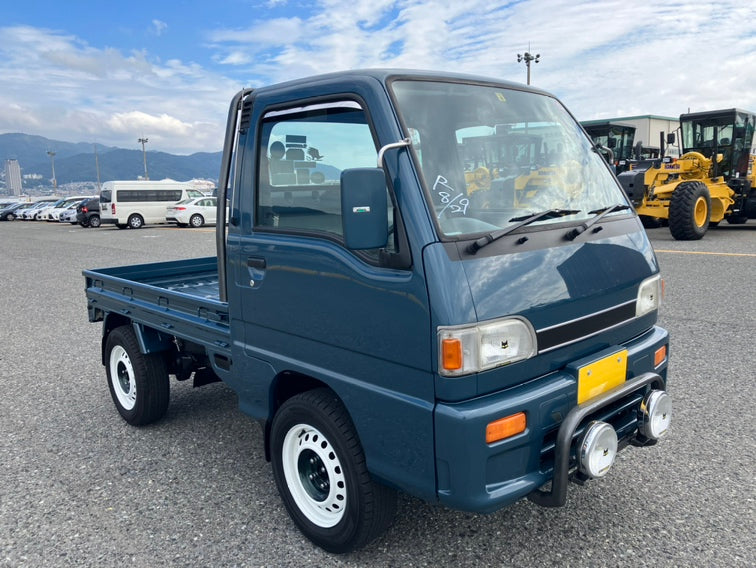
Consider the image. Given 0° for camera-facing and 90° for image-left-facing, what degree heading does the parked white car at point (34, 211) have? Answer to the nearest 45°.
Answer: approximately 45°

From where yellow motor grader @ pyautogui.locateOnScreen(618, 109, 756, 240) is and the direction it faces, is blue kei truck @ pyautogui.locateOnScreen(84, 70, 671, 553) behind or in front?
in front

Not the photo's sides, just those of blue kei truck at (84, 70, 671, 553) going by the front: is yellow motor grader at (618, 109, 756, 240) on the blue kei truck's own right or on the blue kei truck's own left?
on the blue kei truck's own left

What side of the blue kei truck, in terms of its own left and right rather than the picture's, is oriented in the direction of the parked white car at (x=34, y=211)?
back

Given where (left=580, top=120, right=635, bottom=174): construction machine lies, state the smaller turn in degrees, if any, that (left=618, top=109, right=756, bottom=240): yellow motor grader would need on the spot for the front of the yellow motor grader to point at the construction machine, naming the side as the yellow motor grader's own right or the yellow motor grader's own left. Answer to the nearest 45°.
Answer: approximately 90° to the yellow motor grader's own right

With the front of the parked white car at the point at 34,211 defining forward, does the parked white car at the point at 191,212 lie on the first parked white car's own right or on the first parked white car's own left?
on the first parked white car's own left

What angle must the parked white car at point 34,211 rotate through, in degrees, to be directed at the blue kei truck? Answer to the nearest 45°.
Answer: approximately 45° to its left

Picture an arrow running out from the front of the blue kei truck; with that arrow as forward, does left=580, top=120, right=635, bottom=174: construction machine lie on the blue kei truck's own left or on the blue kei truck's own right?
on the blue kei truck's own left

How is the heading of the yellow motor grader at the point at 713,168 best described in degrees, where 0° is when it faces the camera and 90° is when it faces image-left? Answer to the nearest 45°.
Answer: approximately 45°
